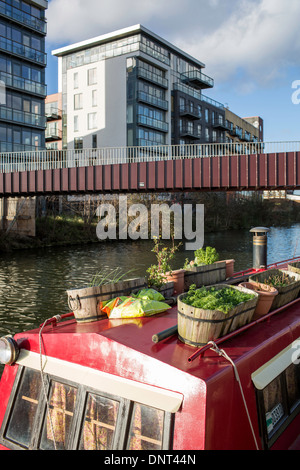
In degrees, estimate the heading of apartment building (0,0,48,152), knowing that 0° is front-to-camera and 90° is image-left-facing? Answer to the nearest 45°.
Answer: approximately 315°
